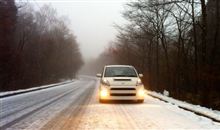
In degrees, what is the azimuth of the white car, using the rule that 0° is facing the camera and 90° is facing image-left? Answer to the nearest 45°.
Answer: approximately 0°
